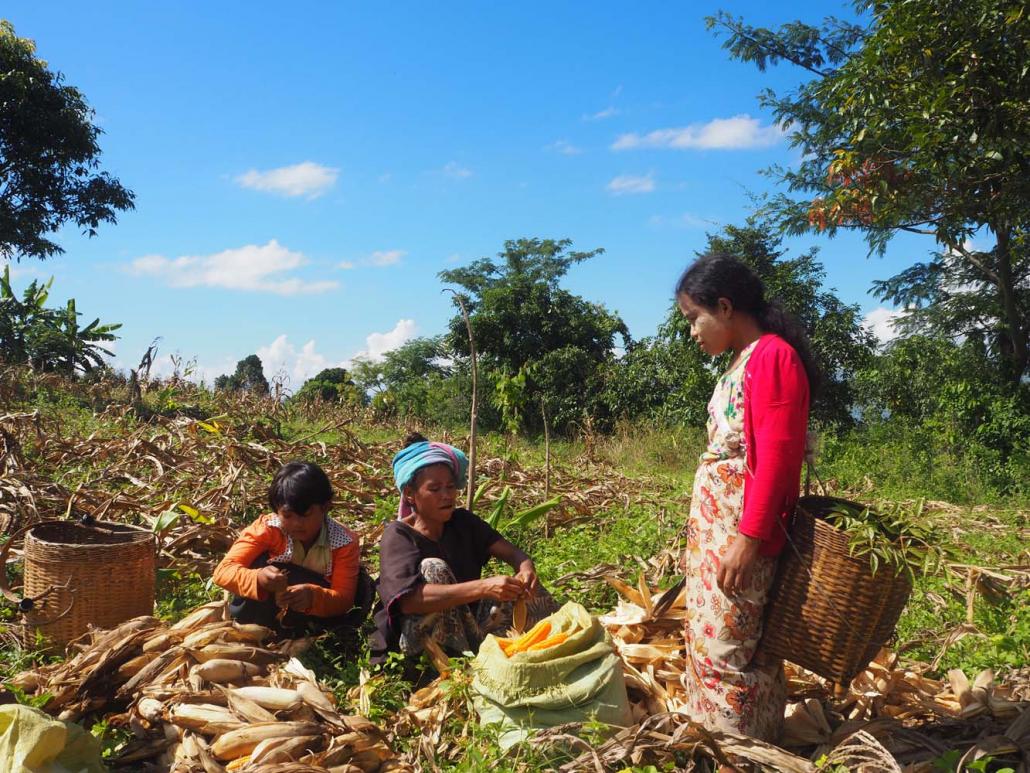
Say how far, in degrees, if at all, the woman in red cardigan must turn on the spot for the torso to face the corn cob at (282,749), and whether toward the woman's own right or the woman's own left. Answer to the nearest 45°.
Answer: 0° — they already face it

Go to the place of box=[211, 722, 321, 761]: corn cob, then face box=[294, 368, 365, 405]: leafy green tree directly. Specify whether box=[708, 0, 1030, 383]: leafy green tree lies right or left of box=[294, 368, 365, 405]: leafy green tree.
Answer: right

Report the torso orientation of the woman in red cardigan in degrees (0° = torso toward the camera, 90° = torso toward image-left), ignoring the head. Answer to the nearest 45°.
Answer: approximately 90°

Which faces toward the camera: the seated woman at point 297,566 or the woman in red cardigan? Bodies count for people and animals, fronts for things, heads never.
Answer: the seated woman

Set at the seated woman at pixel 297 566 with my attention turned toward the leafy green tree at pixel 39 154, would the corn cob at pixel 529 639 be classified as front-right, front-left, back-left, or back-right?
back-right

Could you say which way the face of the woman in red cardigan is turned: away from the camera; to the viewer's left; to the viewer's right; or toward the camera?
to the viewer's left

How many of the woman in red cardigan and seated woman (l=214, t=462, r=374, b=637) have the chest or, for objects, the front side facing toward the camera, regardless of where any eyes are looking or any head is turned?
1

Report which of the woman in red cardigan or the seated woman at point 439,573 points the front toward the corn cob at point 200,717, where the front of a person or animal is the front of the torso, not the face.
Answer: the woman in red cardigan

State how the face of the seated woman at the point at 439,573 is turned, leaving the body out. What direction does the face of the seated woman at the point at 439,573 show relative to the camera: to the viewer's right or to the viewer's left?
to the viewer's right

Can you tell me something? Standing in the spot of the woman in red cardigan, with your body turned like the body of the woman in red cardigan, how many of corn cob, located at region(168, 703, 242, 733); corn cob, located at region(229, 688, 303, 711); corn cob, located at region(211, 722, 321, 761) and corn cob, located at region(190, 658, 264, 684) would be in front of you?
4

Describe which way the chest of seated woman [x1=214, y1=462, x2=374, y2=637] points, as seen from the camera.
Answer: toward the camera
